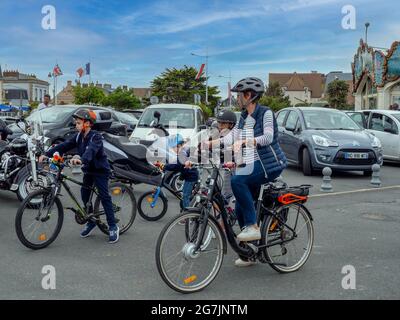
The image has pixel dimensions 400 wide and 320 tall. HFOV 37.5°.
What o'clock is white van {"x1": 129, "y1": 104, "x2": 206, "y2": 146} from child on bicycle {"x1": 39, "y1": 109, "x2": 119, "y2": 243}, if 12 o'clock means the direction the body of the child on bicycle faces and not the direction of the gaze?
The white van is roughly at 5 o'clock from the child on bicycle.

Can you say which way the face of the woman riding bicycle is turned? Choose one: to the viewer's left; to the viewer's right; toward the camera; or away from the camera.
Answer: to the viewer's left

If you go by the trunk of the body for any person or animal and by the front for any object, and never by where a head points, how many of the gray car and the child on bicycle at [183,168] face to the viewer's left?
1

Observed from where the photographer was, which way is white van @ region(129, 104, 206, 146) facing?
facing the viewer and to the left of the viewer

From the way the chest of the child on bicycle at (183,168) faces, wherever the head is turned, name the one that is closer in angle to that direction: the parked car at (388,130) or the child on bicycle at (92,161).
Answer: the child on bicycle

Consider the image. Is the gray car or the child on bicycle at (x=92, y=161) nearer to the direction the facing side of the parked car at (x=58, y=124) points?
the child on bicycle

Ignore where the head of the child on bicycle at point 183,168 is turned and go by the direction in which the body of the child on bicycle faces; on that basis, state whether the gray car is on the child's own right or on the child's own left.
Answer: on the child's own right

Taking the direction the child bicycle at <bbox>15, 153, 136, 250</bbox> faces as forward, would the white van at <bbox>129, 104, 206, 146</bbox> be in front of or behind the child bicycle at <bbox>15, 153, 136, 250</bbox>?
behind

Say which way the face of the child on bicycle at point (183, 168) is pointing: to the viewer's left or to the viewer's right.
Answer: to the viewer's left

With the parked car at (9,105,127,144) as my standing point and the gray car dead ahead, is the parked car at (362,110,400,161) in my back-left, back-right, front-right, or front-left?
front-left

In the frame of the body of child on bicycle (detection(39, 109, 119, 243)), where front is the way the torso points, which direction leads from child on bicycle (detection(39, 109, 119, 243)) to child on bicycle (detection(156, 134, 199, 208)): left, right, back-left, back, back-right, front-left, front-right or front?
back

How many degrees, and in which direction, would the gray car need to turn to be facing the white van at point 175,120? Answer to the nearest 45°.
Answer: approximately 135° to its right

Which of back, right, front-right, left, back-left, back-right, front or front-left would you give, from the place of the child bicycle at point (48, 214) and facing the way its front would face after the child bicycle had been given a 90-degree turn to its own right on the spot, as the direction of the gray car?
right

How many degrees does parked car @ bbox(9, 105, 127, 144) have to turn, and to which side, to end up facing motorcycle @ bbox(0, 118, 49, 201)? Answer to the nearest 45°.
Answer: approximately 45° to its left

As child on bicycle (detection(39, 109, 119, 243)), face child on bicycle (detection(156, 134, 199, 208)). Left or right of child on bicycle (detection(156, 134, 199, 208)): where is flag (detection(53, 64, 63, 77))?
left

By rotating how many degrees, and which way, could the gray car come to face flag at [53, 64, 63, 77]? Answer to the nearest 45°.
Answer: approximately 180°

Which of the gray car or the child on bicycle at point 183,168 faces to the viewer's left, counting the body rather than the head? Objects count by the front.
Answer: the child on bicycle

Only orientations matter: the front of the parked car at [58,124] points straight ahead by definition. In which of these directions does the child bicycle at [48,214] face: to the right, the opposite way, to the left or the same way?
the same way

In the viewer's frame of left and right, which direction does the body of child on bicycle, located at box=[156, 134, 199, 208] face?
facing to the left of the viewer
